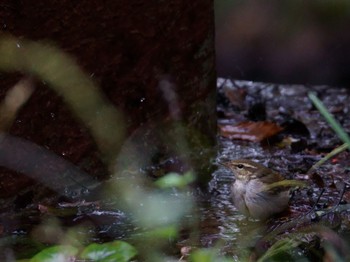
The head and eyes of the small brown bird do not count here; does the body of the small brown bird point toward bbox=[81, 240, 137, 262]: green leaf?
yes

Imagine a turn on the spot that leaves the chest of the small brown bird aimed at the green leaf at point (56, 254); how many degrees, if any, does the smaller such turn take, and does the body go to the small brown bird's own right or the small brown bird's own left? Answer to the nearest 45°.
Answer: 0° — it already faces it

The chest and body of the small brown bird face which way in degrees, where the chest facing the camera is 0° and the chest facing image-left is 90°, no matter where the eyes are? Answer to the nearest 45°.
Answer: approximately 45°

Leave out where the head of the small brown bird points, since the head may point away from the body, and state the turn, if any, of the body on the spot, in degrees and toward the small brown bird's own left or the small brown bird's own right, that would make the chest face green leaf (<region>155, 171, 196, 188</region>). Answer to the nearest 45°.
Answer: approximately 45° to the small brown bird's own right
